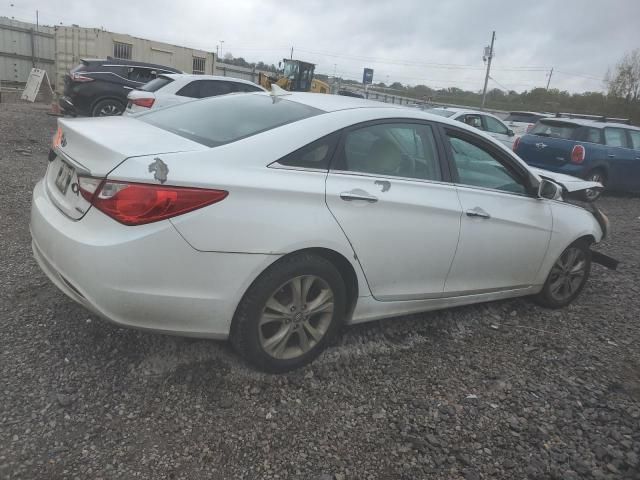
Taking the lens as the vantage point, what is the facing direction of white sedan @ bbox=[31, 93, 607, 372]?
facing away from the viewer and to the right of the viewer

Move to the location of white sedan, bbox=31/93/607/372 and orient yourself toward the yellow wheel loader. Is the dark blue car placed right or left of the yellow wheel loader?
right

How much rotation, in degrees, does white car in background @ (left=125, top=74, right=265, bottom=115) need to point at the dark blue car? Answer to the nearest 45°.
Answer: approximately 45° to its right

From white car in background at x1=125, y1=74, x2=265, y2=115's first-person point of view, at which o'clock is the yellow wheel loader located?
The yellow wheel loader is roughly at 11 o'clock from the white car in background.

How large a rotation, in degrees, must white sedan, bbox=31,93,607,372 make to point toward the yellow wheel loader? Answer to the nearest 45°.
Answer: approximately 45° to its left

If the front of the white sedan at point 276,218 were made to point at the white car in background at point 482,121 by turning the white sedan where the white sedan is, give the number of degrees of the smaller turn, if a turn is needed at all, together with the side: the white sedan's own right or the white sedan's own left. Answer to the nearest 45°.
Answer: approximately 45° to the white sedan's own left

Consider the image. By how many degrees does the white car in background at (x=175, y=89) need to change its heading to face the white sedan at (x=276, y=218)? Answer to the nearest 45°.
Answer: approximately 135° to its right

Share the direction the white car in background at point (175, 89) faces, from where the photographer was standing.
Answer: facing away from the viewer and to the right of the viewer

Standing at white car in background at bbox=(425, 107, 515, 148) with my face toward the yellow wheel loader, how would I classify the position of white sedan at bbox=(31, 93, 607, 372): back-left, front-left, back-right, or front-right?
back-left

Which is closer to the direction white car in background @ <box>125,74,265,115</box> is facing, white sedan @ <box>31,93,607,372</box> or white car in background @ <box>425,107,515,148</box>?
the white car in background

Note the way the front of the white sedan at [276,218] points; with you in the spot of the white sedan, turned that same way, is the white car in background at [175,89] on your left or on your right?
on your left

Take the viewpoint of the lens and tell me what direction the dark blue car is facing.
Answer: facing away from the viewer and to the right of the viewer
